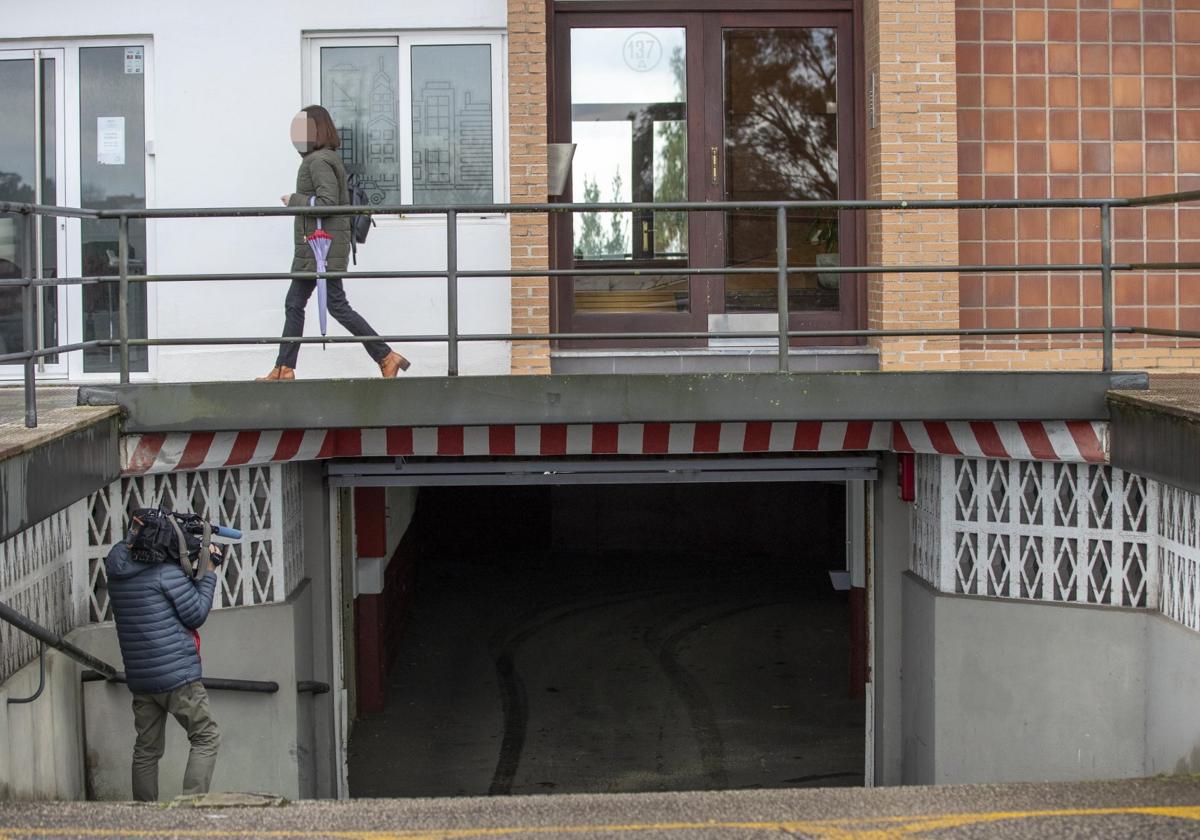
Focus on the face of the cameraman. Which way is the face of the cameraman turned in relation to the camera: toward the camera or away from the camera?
away from the camera

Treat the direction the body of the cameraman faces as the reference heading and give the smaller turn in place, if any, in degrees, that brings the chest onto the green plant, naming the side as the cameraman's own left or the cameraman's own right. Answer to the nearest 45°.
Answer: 0° — they already face it

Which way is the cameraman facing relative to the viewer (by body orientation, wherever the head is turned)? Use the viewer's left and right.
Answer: facing away from the viewer and to the right of the viewer

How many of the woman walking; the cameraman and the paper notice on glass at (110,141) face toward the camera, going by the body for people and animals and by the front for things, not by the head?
1

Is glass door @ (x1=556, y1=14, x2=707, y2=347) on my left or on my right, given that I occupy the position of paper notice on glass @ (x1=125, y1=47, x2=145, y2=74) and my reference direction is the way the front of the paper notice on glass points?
on my left

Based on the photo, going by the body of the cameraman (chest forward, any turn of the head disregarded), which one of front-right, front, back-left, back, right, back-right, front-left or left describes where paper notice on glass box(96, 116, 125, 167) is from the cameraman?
front-left

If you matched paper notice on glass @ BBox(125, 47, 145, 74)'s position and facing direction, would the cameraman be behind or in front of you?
in front
